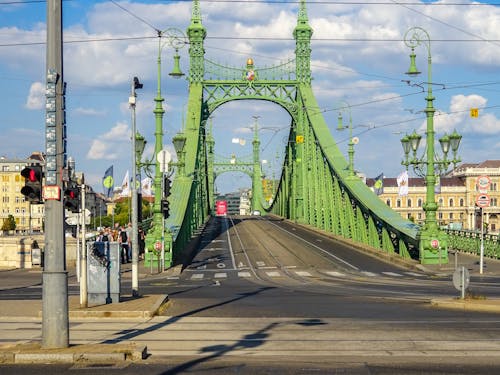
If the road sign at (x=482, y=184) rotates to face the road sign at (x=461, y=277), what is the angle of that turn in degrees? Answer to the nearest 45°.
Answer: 0° — it already faces it

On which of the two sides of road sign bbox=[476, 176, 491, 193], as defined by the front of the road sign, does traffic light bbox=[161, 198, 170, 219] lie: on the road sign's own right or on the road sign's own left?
on the road sign's own right

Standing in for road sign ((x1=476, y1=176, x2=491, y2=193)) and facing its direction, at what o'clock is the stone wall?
The stone wall is roughly at 3 o'clock from the road sign.

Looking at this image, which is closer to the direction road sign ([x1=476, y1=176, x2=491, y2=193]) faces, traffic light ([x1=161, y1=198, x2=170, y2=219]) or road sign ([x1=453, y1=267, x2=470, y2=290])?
the road sign

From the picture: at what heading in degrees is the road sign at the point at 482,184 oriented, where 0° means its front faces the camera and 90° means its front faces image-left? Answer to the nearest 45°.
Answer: approximately 0°

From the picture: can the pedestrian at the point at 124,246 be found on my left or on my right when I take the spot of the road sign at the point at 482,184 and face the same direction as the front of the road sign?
on my right

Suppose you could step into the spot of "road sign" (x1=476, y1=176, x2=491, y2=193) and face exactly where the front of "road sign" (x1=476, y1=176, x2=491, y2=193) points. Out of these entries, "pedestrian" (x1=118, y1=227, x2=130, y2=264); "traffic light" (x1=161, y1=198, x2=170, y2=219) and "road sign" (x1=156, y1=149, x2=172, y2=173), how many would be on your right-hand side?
3

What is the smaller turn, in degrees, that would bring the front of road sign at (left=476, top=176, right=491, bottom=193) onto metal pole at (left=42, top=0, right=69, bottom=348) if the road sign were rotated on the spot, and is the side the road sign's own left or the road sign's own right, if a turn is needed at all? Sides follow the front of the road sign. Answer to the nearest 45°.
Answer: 0° — it already faces it
